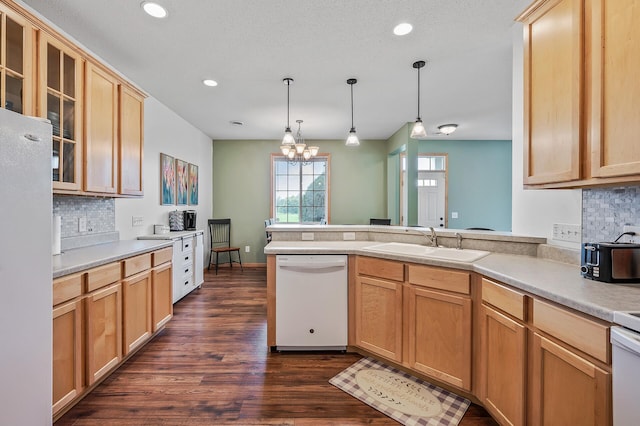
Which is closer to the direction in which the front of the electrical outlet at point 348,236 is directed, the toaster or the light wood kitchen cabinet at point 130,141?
the toaster

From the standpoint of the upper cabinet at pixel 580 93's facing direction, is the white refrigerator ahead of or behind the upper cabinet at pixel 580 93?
ahead

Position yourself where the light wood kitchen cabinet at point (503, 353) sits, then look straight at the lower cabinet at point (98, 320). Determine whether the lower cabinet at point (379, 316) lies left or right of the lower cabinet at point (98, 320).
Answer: right

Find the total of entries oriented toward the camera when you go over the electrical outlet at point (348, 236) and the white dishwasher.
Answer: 2

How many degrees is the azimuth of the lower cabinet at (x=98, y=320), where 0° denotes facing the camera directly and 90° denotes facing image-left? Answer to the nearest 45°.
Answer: approximately 315°

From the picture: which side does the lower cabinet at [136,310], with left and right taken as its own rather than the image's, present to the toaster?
front

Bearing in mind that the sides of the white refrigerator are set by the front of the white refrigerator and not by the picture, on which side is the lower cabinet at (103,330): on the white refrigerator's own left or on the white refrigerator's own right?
on the white refrigerator's own left

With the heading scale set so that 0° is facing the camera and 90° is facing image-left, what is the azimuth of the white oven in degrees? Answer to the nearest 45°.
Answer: approximately 45°

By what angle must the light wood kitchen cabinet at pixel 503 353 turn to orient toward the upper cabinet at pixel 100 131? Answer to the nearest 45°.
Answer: approximately 45° to its right

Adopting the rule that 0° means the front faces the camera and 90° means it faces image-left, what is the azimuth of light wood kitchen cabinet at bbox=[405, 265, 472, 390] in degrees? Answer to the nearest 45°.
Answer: approximately 45°

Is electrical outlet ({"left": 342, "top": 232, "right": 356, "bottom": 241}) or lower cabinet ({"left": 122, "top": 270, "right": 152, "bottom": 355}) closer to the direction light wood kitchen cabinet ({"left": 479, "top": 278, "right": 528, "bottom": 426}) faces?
the lower cabinet

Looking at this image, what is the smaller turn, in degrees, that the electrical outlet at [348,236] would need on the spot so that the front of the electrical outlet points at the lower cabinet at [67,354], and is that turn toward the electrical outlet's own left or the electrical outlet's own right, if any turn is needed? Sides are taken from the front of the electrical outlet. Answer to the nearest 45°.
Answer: approximately 45° to the electrical outlet's own right

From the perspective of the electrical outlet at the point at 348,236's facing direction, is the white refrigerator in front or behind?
in front
